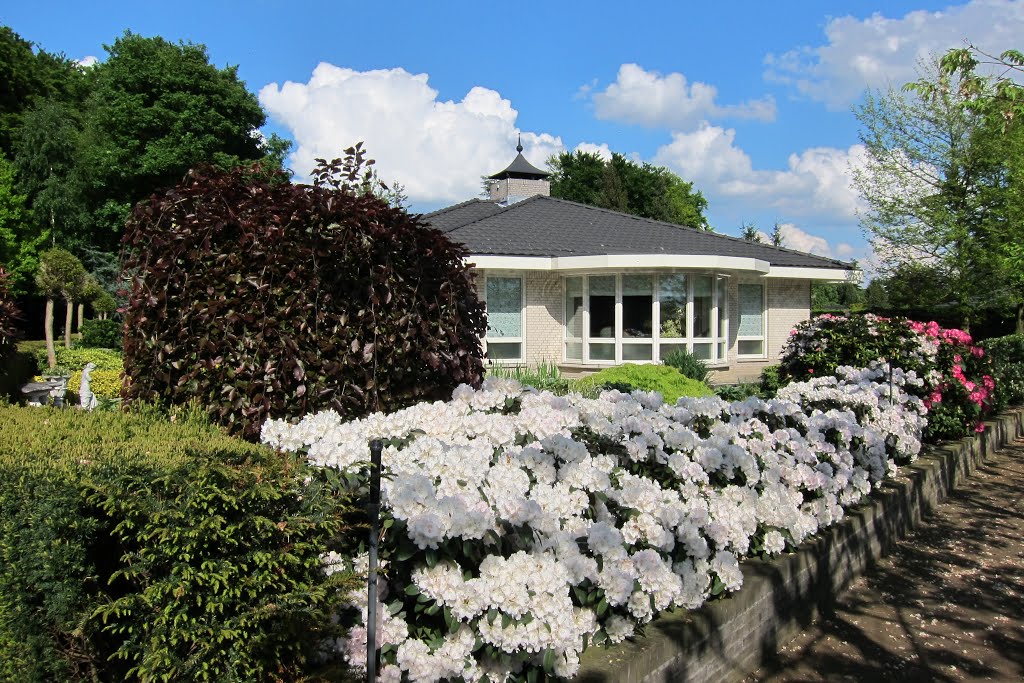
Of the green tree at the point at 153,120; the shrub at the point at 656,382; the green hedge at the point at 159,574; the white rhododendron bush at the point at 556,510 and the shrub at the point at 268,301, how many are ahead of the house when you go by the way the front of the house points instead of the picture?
4

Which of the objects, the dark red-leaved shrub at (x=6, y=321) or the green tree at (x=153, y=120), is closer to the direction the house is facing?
the dark red-leaved shrub

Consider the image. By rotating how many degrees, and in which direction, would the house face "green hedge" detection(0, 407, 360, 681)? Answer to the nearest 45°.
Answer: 0° — it already faces it

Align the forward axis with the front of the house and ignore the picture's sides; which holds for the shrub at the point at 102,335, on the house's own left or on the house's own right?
on the house's own right

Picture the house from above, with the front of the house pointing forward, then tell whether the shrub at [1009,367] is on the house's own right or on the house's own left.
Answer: on the house's own left

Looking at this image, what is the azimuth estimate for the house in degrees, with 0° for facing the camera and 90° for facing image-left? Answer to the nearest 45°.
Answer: approximately 0°

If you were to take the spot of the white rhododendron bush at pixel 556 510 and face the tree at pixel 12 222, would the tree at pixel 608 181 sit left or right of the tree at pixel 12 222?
right

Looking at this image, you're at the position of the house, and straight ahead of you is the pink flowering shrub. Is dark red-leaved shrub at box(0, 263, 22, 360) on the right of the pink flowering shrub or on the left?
right

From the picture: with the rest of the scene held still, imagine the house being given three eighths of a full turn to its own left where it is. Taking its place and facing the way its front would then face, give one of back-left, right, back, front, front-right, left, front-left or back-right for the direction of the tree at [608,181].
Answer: front-left

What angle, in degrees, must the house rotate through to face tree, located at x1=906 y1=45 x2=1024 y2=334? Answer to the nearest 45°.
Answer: approximately 90° to its left
